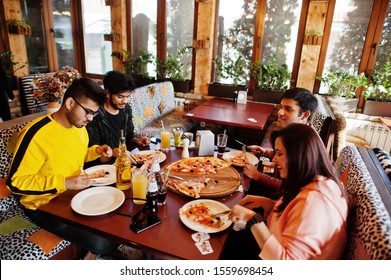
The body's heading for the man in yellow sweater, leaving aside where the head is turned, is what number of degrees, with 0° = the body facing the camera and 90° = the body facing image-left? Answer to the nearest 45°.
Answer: approximately 315°

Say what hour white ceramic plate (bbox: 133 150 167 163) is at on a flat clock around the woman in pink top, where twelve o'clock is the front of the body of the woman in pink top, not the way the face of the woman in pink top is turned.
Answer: The white ceramic plate is roughly at 1 o'clock from the woman in pink top.

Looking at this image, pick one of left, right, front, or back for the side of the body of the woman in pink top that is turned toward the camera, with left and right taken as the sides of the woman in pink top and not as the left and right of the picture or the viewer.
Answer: left

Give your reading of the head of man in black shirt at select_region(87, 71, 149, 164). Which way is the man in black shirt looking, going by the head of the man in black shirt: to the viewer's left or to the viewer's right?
to the viewer's right

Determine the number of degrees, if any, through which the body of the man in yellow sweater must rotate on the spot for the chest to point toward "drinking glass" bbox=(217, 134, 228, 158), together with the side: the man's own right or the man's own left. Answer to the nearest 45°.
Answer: approximately 45° to the man's own left

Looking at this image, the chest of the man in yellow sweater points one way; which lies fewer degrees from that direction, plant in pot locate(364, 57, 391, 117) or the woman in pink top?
the woman in pink top

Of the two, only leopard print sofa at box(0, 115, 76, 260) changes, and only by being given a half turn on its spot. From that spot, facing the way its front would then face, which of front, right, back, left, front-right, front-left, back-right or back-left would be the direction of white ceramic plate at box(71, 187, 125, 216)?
back

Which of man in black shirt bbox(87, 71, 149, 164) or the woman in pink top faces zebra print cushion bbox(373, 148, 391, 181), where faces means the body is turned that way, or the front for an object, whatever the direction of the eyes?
the man in black shirt

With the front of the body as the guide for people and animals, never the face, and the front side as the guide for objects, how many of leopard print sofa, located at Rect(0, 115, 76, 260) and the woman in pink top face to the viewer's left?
1

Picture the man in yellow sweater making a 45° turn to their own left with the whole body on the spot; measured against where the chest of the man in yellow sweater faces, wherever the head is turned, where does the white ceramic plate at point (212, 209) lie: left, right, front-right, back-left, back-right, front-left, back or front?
front-right

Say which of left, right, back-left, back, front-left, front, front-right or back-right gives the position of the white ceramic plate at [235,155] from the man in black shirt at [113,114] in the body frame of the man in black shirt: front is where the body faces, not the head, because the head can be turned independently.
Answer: front

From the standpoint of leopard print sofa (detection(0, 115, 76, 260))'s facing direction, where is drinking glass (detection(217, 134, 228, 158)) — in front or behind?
in front

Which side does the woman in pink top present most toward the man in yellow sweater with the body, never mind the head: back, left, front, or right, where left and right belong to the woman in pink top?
front

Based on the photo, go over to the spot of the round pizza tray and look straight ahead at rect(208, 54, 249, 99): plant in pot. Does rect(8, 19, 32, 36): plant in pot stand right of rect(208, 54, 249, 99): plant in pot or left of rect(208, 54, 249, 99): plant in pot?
left

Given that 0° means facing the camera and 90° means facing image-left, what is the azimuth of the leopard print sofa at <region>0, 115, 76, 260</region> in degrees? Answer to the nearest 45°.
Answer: approximately 315°

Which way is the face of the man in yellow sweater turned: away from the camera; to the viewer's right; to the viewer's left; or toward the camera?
to the viewer's right

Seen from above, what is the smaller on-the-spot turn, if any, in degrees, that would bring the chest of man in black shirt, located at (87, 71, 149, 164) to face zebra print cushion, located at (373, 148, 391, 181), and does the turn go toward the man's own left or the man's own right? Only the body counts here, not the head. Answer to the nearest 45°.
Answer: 0° — they already face it

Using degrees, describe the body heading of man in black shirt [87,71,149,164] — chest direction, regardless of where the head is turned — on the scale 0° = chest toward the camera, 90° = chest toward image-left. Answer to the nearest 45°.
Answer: approximately 315°

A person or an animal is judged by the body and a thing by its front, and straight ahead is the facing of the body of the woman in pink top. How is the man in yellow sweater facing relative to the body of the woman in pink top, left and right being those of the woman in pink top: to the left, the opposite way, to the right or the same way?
the opposite way

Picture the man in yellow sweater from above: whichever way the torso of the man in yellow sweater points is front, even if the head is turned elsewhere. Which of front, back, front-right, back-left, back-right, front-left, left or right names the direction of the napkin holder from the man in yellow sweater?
front-left
